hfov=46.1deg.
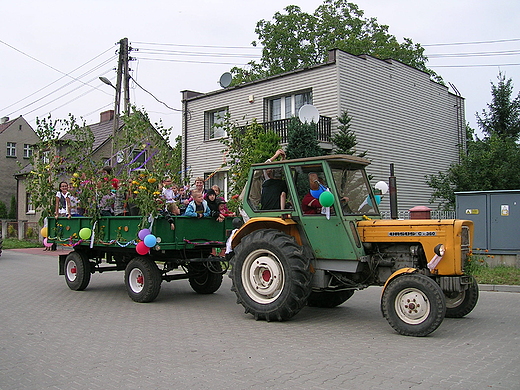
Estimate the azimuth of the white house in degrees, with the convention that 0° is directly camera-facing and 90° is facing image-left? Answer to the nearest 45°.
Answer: approximately 45°

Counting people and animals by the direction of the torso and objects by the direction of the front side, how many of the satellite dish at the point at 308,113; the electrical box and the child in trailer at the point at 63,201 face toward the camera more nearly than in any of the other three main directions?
3

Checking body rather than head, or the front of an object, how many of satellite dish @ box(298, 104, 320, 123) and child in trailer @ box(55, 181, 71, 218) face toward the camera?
2

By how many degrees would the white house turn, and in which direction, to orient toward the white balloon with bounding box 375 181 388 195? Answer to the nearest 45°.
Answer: approximately 45° to its left

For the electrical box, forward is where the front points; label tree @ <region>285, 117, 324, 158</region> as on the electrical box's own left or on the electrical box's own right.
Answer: on the electrical box's own right

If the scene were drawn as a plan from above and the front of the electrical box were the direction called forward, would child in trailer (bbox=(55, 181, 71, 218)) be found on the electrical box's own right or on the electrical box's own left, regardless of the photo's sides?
on the electrical box's own right

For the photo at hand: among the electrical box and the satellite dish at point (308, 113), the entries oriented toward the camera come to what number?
2

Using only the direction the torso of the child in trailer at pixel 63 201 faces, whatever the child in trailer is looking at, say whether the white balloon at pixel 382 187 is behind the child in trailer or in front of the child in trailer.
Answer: in front

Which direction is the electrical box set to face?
toward the camera

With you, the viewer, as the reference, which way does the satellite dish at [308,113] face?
facing the viewer

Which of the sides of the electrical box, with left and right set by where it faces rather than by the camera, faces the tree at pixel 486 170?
back

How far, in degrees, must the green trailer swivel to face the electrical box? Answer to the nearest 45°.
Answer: approximately 45° to its left

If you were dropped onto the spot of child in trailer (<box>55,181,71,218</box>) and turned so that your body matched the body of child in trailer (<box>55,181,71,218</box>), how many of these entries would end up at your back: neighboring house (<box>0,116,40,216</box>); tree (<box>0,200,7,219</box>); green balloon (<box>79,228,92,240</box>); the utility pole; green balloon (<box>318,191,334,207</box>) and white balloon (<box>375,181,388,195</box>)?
3
